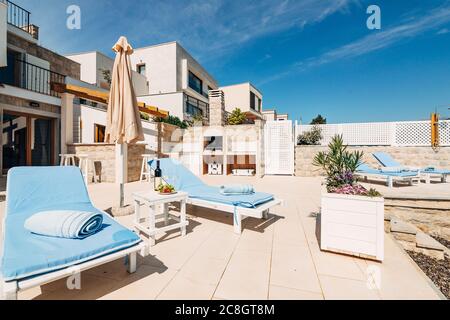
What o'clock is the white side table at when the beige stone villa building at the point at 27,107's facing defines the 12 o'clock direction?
The white side table is roughly at 1 o'clock from the beige stone villa building.

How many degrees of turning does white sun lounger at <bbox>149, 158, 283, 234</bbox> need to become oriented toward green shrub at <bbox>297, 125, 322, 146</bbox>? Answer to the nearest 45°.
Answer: approximately 90° to its left

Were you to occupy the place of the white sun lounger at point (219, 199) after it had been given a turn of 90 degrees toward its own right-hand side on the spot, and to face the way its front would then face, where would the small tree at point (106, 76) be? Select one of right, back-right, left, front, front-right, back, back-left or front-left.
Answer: right

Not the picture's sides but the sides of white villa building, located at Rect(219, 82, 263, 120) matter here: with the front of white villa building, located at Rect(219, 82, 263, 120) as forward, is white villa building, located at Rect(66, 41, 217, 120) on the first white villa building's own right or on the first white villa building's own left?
on the first white villa building's own right

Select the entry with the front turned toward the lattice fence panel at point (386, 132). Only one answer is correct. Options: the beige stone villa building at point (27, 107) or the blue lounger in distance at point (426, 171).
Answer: the beige stone villa building

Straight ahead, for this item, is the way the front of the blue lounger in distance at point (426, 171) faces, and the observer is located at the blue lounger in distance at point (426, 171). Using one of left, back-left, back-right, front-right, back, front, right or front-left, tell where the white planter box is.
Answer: right

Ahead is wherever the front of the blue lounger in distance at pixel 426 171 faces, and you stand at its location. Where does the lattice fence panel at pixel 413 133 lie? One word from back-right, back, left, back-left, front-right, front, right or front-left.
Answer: left

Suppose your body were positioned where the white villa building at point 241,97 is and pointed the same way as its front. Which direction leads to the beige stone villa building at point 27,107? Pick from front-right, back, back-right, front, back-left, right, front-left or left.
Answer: right

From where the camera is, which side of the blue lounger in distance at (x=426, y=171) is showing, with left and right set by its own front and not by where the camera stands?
right

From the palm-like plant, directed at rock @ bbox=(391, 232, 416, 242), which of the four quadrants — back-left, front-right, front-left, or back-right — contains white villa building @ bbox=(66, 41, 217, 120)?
back-left

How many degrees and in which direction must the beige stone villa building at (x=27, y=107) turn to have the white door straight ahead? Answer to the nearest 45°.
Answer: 0° — it already faces it

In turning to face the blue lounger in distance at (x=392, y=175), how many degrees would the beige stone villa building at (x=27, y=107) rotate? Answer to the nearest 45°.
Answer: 0° — it already faces it

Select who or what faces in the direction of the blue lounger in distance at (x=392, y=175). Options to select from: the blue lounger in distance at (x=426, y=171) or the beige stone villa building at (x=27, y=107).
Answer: the beige stone villa building

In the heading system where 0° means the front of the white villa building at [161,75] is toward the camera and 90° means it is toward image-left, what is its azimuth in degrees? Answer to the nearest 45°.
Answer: approximately 315°

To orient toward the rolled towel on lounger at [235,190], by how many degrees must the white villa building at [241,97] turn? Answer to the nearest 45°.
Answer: approximately 45° to its right
